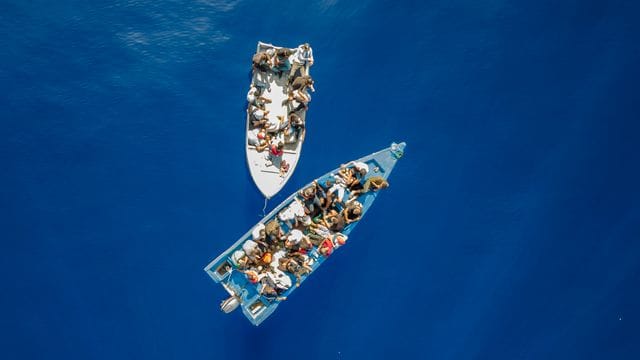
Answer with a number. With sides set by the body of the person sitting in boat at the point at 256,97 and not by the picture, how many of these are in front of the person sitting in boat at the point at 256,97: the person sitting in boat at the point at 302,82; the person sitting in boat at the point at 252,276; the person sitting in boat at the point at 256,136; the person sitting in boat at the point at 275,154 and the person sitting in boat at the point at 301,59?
2

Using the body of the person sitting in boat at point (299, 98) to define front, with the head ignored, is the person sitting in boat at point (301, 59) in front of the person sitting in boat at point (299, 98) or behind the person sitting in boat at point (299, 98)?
behind

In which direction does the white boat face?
toward the camera

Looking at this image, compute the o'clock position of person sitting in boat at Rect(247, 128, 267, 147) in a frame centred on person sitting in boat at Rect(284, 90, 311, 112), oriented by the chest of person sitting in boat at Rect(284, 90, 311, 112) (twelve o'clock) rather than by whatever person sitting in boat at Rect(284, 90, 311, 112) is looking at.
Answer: person sitting in boat at Rect(247, 128, 267, 147) is roughly at 12 o'clock from person sitting in boat at Rect(284, 90, 311, 112).

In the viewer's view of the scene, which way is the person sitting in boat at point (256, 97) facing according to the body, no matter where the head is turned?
to the viewer's right

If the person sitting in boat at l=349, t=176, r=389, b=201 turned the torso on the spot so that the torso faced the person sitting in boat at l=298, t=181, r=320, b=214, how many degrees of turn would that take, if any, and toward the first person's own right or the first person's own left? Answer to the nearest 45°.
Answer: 0° — they already face them

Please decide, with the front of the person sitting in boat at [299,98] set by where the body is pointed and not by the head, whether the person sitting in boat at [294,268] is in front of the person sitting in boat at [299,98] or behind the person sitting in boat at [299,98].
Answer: in front

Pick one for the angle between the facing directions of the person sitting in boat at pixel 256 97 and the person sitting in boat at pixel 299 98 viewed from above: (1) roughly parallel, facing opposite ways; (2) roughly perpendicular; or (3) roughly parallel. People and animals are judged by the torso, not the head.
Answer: roughly parallel, facing opposite ways
